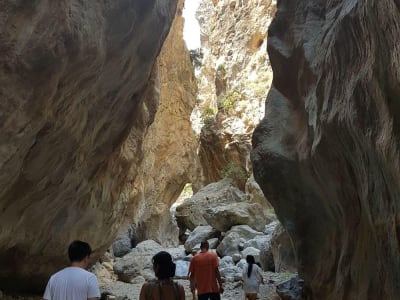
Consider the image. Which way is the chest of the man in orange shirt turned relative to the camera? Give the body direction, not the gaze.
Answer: away from the camera

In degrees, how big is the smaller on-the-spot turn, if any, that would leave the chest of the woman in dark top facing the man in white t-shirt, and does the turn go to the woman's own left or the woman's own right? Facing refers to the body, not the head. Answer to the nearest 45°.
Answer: approximately 90° to the woman's own left

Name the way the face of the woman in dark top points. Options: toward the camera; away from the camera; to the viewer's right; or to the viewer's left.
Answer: away from the camera

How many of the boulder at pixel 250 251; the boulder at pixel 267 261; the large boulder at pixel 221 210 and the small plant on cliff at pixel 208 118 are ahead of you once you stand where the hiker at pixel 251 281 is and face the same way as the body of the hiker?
4

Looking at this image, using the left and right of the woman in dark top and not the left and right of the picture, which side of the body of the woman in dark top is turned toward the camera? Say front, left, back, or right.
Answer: back

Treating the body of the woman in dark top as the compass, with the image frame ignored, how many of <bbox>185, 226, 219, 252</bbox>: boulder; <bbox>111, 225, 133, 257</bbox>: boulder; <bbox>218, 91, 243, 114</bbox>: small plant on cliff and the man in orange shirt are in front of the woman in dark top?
4

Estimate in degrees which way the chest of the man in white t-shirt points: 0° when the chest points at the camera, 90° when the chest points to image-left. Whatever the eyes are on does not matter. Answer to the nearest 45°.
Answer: approximately 225°

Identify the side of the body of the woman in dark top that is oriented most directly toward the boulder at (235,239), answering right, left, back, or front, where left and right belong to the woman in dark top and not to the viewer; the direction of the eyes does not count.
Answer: front

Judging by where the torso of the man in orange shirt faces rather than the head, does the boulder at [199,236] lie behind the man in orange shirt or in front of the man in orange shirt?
in front

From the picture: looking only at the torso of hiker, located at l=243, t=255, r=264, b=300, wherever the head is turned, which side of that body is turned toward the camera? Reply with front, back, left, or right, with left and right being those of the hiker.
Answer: back

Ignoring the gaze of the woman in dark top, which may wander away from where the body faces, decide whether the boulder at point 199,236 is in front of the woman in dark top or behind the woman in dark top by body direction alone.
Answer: in front
